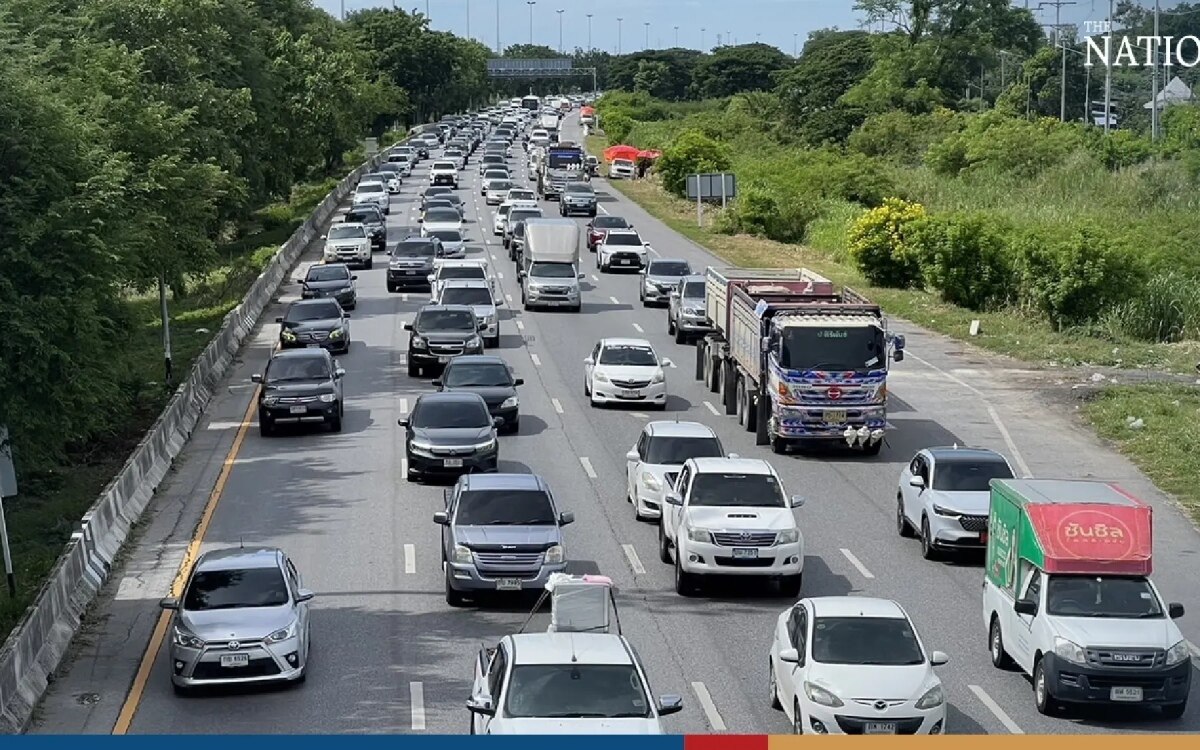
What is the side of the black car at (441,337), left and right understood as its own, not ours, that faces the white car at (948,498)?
front

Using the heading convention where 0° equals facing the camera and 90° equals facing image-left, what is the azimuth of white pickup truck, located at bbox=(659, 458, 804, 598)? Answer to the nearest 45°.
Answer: approximately 0°

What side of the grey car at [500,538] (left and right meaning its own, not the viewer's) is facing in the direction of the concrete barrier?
right

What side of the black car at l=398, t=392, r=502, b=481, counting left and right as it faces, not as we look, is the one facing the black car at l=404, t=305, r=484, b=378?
back

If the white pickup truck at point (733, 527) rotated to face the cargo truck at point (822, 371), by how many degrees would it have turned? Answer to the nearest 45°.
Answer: approximately 180°

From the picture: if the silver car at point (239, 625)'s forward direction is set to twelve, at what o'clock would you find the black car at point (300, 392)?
The black car is roughly at 6 o'clock from the silver car.

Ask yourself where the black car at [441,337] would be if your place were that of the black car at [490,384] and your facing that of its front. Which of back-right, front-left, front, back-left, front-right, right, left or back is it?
back

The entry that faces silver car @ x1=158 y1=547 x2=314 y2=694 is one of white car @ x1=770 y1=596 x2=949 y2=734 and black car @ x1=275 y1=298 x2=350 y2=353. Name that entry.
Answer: the black car

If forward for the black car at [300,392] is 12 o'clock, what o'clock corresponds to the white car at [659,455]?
The white car is roughly at 11 o'clock from the black car.

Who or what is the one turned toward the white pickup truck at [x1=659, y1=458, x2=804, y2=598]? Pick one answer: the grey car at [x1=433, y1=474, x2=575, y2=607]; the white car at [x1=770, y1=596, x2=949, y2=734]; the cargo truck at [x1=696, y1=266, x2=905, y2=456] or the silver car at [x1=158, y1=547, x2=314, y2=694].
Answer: the cargo truck

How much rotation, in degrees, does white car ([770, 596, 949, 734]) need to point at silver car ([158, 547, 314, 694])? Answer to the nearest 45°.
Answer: approximately 90° to its right

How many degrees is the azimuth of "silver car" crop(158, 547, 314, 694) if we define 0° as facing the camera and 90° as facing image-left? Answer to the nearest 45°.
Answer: approximately 0°

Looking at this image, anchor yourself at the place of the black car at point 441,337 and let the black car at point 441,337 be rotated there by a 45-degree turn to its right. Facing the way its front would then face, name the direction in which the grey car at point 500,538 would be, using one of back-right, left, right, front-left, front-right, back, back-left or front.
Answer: front-left
